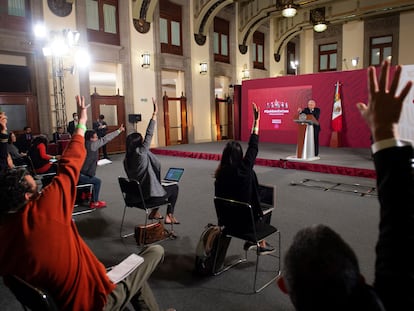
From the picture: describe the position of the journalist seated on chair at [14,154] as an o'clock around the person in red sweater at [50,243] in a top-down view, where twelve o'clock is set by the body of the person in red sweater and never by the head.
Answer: The journalist seated on chair is roughly at 10 o'clock from the person in red sweater.

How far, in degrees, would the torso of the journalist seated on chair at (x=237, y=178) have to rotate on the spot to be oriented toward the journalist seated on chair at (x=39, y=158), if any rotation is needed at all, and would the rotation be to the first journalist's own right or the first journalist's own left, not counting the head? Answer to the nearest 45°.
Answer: approximately 90° to the first journalist's own left

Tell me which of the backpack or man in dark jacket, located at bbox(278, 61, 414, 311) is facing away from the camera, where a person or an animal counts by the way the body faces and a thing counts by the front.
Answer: the man in dark jacket

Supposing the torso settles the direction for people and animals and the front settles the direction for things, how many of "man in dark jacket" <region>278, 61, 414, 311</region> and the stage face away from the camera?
1

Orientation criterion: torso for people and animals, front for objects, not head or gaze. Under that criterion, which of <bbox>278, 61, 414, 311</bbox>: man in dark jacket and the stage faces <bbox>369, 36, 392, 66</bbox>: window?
the man in dark jacket

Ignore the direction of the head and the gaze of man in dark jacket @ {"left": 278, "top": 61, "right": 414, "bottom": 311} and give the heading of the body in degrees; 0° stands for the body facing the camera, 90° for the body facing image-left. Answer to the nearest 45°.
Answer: approximately 180°

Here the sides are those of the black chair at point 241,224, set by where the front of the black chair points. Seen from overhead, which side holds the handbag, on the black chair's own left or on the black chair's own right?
on the black chair's own left

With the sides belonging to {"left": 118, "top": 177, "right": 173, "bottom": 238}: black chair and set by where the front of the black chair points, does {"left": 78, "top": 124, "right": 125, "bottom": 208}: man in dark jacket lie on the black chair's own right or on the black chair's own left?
on the black chair's own left

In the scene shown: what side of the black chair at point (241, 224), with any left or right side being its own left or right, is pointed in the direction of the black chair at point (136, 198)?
left

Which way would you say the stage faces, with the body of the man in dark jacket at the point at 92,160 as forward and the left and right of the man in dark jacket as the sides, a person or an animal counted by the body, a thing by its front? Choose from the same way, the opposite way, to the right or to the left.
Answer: the opposite way

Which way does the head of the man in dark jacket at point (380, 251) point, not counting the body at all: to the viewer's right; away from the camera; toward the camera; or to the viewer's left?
away from the camera

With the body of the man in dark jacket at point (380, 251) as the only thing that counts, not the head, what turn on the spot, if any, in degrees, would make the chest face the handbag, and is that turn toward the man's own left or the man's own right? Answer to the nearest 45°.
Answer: approximately 45° to the man's own left
